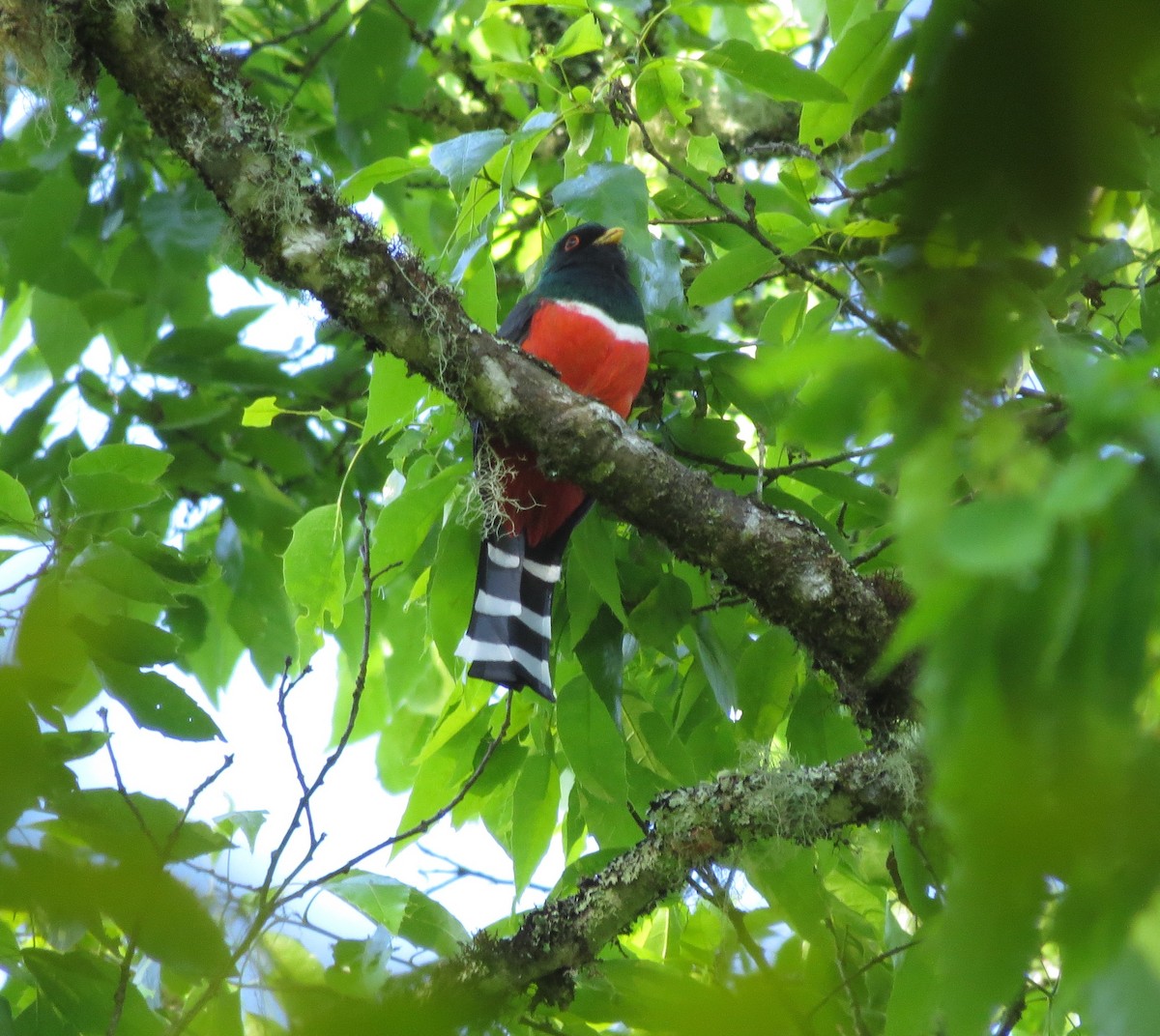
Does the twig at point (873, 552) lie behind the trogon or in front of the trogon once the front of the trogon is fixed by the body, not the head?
in front
